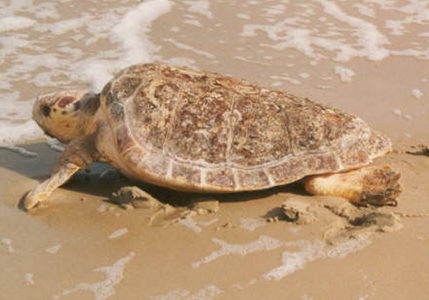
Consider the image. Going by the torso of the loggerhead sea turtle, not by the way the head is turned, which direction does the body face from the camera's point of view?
to the viewer's left
